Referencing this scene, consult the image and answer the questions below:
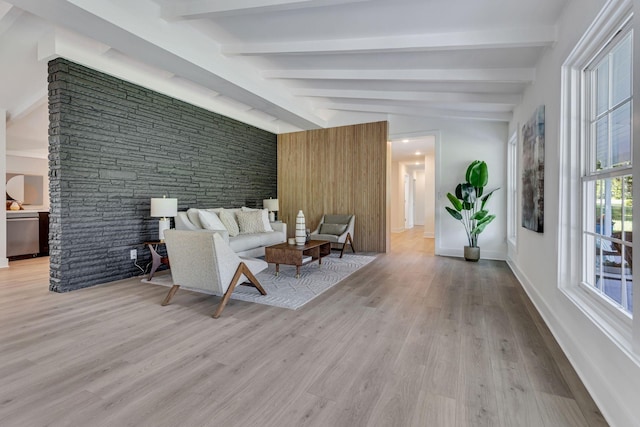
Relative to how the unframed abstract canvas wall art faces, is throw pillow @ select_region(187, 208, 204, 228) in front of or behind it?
in front

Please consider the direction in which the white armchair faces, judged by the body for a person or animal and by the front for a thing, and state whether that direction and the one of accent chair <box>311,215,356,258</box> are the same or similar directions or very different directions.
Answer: very different directions

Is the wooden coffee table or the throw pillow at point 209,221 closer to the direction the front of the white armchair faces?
the wooden coffee table

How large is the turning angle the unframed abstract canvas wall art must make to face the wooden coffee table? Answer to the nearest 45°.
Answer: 0° — it already faces it

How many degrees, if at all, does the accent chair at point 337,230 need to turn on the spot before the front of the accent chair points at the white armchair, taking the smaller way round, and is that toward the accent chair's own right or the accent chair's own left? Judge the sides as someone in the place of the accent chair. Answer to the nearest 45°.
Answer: approximately 45° to the accent chair's own left

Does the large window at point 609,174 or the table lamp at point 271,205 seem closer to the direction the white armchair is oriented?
the table lamp

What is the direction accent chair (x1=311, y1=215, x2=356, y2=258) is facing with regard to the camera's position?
facing the viewer and to the left of the viewer

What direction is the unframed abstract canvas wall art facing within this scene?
to the viewer's left

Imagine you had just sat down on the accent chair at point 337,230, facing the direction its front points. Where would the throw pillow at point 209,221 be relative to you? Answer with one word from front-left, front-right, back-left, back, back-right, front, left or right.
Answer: front

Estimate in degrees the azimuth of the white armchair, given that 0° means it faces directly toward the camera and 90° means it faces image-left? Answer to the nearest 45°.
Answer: approximately 225°

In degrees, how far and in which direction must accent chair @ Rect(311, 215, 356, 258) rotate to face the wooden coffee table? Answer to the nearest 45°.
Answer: approximately 45° to its left

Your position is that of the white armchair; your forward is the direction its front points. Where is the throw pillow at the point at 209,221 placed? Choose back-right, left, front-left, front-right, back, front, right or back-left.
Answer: front-left

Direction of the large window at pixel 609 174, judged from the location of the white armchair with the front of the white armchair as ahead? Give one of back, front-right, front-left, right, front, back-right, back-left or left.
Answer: right

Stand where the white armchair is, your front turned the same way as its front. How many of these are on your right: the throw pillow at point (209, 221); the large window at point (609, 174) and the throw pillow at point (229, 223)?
1

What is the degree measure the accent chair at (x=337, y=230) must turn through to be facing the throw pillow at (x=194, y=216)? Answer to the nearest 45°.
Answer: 0° — it already faces it

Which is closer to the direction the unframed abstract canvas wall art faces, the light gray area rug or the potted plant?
the light gray area rug

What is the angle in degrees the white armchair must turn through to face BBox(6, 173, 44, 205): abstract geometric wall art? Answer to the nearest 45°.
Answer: approximately 90° to its left

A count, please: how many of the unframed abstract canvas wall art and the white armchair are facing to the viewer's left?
1
